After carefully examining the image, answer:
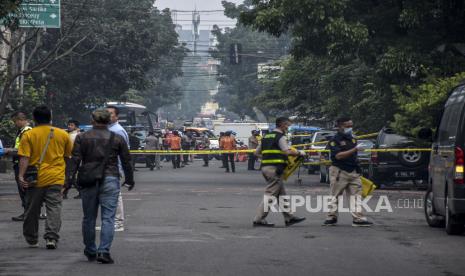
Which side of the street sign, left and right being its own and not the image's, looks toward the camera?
front

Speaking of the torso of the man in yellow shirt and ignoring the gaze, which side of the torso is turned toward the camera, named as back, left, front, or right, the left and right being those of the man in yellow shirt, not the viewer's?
back

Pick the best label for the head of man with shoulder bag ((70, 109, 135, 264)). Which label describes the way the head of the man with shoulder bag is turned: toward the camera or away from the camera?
away from the camera

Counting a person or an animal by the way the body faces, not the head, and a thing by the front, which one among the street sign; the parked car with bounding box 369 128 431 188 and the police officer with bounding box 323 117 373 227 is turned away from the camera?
the parked car

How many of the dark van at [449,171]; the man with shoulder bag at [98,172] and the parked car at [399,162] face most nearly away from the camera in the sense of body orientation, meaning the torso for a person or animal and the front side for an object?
3

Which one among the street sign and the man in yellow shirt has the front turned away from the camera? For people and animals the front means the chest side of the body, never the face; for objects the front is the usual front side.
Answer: the man in yellow shirt

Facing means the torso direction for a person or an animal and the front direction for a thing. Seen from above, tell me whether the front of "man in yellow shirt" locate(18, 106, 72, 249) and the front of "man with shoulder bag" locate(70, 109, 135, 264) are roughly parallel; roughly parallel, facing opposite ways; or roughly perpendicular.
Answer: roughly parallel

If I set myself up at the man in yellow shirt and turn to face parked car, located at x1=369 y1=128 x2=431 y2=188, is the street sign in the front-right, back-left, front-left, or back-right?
front-left

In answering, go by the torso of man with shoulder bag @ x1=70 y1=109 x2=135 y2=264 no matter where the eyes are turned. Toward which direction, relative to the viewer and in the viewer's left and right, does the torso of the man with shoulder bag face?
facing away from the viewer

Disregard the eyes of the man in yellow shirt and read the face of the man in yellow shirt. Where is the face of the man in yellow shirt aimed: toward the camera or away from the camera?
away from the camera

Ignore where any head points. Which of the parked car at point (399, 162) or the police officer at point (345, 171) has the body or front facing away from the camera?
the parked car

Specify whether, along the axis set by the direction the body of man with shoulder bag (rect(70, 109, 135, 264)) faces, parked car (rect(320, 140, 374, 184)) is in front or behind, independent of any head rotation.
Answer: in front

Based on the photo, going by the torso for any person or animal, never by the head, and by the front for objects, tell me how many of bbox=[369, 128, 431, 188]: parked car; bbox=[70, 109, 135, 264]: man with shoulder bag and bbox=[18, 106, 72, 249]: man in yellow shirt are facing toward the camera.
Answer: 0

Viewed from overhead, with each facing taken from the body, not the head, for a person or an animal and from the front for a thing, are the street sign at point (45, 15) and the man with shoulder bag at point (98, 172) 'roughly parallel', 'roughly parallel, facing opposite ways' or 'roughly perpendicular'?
roughly parallel, facing opposite ways
